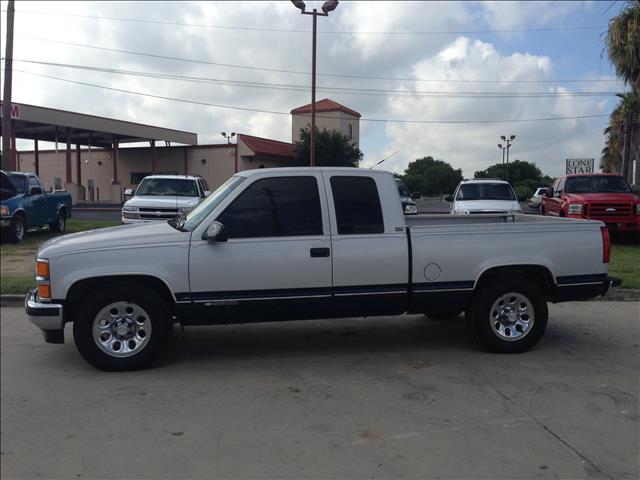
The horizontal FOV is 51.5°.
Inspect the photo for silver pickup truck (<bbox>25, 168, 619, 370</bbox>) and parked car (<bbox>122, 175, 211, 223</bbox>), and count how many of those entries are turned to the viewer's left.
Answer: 1

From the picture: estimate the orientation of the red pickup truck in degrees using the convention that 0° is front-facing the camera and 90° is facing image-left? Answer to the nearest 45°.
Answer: approximately 0°

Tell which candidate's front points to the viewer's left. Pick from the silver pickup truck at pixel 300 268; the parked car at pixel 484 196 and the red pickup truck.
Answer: the silver pickup truck

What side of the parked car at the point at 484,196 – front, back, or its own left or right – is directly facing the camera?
front

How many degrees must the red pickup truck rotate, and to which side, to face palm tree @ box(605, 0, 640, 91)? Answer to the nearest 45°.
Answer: approximately 180°

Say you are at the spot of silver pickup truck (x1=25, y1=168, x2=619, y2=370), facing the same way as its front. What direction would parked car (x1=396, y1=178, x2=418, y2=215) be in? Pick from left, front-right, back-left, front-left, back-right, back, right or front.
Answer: right

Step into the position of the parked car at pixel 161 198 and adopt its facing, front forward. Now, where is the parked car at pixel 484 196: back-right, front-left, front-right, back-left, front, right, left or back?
left

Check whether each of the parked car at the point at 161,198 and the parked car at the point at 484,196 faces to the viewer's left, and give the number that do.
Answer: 0

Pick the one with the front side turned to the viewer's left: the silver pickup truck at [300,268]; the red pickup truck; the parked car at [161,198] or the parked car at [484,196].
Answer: the silver pickup truck

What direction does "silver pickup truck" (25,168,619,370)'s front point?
to the viewer's left

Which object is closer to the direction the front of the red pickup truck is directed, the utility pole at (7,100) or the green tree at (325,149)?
the utility pole

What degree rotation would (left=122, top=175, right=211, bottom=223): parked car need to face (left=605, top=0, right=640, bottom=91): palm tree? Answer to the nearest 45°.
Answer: approximately 90° to its left
